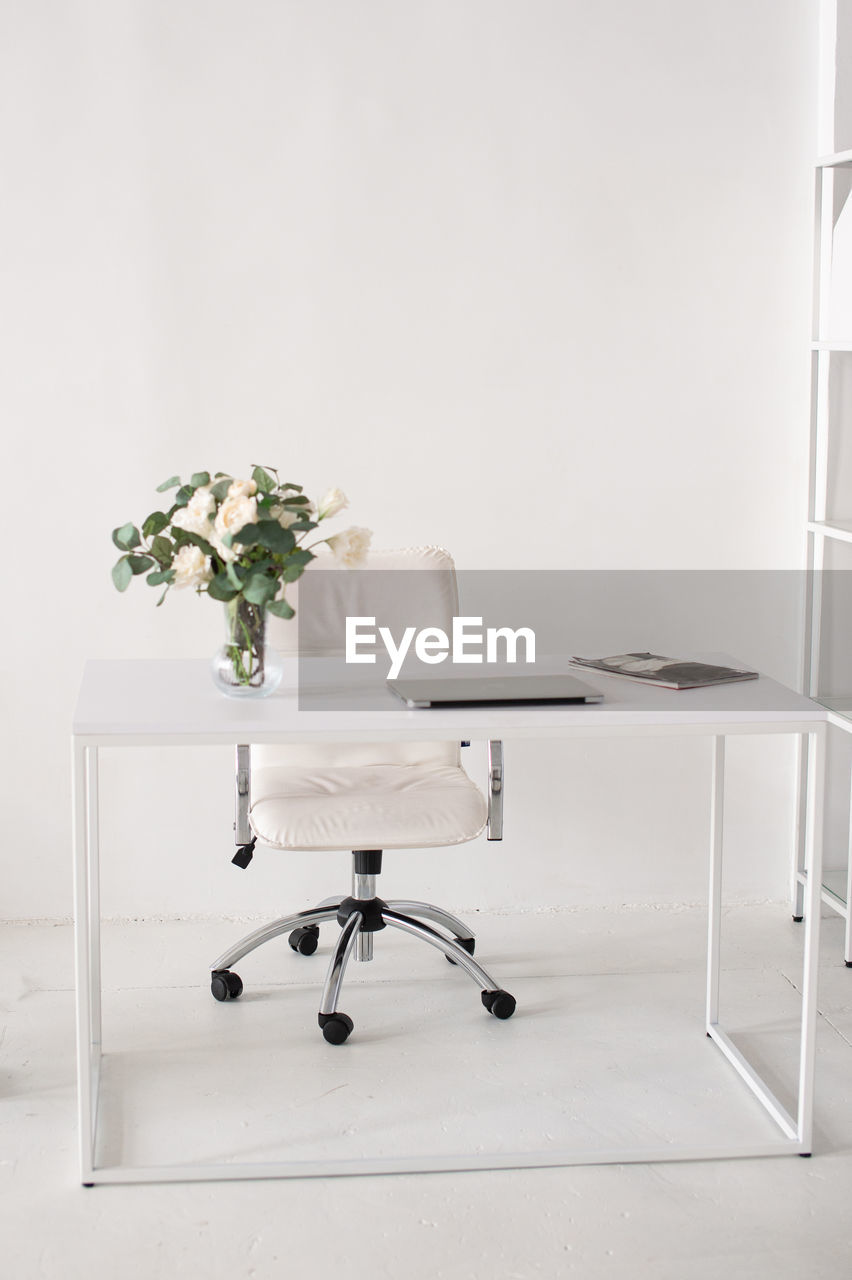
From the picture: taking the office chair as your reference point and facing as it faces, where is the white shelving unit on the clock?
The white shelving unit is roughly at 8 o'clock from the office chair.

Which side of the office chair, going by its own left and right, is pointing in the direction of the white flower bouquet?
front

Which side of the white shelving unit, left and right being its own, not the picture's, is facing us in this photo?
left

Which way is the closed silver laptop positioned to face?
away from the camera

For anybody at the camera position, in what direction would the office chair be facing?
facing the viewer

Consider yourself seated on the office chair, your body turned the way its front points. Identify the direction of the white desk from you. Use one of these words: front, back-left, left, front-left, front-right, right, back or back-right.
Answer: front

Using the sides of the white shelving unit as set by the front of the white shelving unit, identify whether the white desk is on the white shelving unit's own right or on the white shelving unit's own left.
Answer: on the white shelving unit's own right

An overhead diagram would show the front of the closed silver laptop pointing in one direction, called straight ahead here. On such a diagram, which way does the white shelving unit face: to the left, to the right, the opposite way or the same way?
to the left

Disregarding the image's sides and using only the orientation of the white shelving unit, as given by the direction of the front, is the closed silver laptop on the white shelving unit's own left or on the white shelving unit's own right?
on the white shelving unit's own right

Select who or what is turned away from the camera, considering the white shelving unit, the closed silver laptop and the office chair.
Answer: the closed silver laptop
